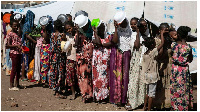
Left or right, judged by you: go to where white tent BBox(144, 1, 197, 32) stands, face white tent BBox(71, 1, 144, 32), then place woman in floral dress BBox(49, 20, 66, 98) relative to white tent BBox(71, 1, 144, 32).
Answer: left

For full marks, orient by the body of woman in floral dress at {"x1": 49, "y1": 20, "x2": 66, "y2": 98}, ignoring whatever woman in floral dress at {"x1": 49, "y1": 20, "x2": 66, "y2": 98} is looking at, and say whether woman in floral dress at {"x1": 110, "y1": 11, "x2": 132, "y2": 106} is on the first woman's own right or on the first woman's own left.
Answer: on the first woman's own right

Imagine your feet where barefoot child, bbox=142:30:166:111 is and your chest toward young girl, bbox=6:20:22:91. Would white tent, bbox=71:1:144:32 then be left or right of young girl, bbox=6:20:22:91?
right

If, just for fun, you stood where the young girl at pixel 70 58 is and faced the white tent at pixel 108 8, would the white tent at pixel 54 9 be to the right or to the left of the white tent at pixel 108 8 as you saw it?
left

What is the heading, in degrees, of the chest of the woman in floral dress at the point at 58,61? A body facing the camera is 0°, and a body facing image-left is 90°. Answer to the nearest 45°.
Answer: approximately 225°
